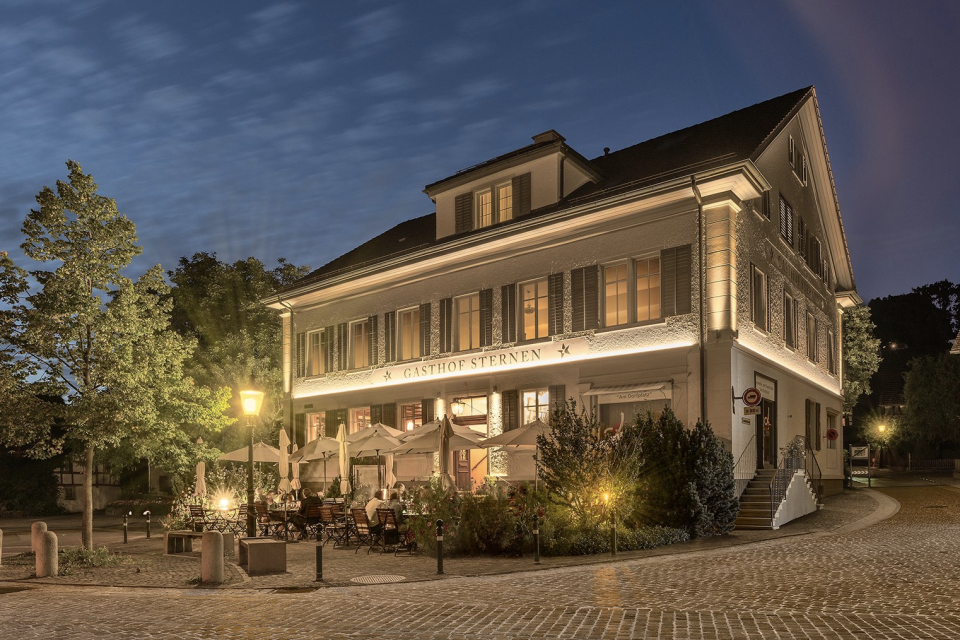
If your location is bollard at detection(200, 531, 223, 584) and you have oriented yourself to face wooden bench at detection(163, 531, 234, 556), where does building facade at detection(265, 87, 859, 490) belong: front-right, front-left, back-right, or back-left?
front-right

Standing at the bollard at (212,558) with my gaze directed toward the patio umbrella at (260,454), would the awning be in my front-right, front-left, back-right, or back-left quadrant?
front-right

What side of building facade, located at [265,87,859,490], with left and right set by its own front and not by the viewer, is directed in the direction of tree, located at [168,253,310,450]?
right

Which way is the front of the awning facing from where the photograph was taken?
facing the viewer and to the left of the viewer

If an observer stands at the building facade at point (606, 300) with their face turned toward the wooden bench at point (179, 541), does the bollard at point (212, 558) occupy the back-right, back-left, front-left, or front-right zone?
front-left

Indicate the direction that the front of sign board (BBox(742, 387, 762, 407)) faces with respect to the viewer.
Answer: facing the viewer

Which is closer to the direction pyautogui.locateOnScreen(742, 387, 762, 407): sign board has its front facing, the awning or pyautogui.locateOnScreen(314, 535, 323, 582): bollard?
the bollard

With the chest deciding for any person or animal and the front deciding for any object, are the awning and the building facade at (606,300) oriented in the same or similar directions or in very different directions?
same or similar directions

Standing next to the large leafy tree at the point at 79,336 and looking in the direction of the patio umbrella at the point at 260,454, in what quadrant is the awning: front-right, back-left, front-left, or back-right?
front-right

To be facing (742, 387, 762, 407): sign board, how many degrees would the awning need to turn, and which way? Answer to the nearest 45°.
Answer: approximately 90° to its left

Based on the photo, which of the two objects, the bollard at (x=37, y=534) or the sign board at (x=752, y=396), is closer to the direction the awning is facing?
the bollard
